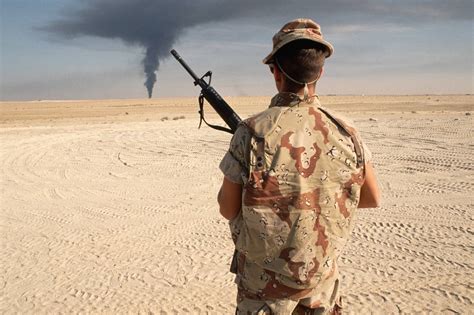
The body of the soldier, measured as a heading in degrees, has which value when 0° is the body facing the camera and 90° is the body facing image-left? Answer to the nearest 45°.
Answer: approximately 180°

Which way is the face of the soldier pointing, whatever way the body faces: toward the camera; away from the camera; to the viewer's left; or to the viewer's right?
away from the camera
